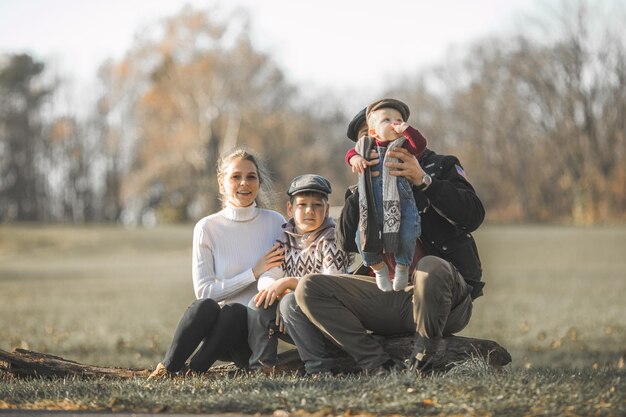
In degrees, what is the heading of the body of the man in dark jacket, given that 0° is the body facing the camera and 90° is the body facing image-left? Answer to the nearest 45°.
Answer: approximately 45°

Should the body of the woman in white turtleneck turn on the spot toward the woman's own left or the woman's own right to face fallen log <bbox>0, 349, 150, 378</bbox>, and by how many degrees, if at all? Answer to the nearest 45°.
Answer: approximately 90° to the woman's own right

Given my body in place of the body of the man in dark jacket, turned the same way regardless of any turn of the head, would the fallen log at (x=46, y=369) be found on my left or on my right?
on my right

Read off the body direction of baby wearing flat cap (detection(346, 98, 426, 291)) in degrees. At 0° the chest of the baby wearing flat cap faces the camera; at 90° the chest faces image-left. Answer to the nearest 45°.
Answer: approximately 0°

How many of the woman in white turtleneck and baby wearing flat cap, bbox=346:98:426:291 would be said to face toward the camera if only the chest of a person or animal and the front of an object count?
2

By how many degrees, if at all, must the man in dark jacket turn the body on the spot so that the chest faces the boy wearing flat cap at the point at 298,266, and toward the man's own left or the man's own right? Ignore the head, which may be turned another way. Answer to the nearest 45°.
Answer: approximately 90° to the man's own right

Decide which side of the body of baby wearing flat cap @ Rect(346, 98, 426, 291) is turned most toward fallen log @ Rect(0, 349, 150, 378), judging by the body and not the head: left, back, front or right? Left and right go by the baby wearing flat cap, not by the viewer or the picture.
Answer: right

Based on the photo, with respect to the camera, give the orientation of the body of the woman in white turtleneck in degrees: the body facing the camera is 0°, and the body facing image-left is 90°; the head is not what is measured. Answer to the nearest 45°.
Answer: approximately 0°
